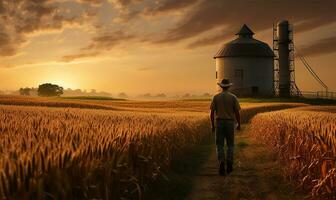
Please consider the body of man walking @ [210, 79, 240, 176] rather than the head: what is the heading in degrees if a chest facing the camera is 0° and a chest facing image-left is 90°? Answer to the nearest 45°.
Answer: approximately 180°
